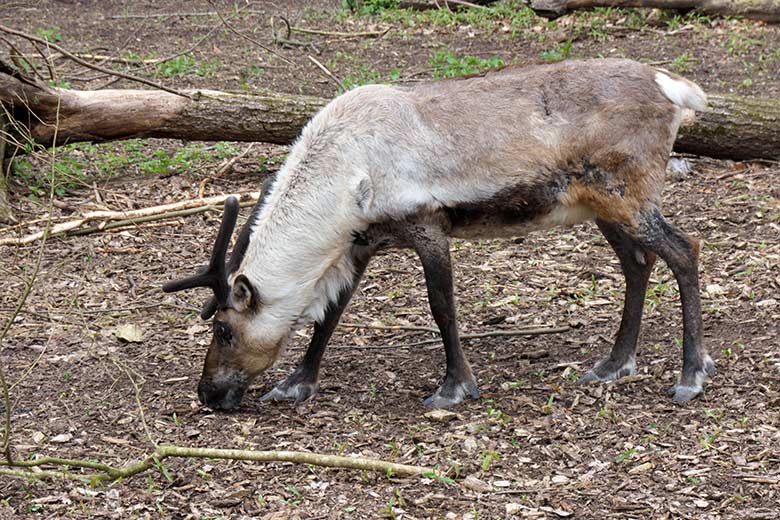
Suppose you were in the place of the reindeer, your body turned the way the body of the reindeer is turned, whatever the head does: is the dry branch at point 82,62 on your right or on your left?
on your right

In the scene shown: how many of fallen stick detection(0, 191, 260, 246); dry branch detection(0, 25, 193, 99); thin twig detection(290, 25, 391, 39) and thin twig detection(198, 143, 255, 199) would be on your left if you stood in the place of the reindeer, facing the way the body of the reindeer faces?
0

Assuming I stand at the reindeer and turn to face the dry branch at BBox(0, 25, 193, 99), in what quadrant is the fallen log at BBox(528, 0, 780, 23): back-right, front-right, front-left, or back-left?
front-right

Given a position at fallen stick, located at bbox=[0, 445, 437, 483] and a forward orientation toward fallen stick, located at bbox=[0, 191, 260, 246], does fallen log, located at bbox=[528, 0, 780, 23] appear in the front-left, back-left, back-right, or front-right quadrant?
front-right

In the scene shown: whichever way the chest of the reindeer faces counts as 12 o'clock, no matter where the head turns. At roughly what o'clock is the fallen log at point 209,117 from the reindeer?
The fallen log is roughly at 2 o'clock from the reindeer.

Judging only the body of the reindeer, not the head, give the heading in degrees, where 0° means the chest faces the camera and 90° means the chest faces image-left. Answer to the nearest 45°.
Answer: approximately 90°

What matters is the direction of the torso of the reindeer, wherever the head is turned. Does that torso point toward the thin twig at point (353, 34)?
no

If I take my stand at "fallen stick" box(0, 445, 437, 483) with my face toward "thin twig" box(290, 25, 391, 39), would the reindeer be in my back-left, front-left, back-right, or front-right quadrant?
front-right

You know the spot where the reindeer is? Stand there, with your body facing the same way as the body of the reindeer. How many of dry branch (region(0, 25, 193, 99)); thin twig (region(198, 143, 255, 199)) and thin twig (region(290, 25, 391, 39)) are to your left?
0

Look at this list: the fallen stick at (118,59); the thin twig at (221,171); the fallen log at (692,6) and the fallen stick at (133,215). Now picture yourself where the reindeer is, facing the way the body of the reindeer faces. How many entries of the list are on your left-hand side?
0

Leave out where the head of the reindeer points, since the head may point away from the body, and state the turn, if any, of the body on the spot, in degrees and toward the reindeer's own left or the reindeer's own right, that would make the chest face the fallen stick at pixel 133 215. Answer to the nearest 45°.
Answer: approximately 45° to the reindeer's own right

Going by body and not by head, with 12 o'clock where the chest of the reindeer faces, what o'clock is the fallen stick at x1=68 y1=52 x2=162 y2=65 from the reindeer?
The fallen stick is roughly at 2 o'clock from the reindeer.

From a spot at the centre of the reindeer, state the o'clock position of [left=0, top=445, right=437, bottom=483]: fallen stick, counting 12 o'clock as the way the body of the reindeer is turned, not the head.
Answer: The fallen stick is roughly at 10 o'clock from the reindeer.

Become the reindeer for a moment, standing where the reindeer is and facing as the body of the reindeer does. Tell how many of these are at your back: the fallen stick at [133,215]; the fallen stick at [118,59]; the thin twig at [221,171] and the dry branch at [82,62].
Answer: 0

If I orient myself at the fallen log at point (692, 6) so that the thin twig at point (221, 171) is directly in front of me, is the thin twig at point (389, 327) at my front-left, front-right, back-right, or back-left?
front-left

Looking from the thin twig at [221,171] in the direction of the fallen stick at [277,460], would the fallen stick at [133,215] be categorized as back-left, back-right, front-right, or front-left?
front-right
